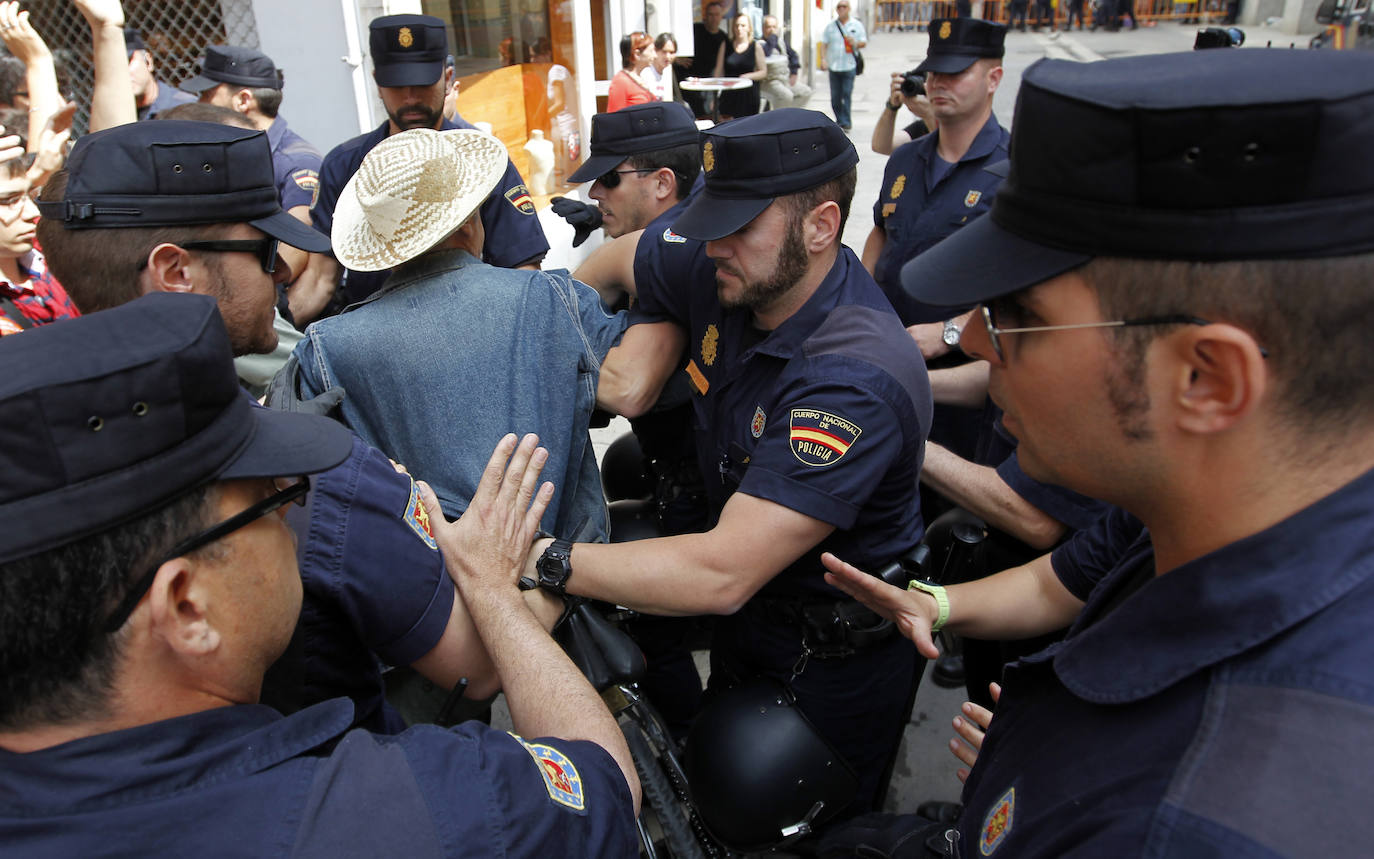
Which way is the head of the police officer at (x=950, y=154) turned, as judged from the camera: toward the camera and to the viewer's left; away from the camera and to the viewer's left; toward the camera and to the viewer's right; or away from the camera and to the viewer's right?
toward the camera and to the viewer's left

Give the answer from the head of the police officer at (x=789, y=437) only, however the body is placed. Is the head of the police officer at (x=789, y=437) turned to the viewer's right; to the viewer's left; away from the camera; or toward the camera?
to the viewer's left

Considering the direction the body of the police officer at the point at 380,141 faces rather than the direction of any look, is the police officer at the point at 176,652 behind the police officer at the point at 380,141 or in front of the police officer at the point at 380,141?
in front

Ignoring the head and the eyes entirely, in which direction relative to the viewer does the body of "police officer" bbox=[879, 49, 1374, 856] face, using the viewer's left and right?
facing to the left of the viewer

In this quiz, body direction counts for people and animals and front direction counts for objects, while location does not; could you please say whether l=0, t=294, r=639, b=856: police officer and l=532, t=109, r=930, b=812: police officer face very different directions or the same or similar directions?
very different directions

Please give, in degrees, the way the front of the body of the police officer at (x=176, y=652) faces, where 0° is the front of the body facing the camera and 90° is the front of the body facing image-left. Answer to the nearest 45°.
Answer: approximately 225°

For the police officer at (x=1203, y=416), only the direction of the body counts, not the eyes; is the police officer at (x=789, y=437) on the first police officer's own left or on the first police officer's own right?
on the first police officer's own right

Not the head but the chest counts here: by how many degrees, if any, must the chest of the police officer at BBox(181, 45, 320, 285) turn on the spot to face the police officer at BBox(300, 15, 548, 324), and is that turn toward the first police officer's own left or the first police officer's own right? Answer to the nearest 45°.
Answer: approximately 90° to the first police officer's own left
